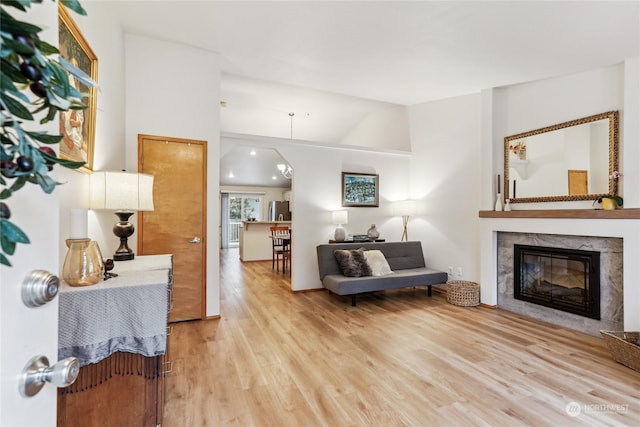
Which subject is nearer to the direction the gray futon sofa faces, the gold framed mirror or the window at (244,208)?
the gold framed mirror

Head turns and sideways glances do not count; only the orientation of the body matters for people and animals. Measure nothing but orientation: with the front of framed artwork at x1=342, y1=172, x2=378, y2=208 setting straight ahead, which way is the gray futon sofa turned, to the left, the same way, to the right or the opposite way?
the same way

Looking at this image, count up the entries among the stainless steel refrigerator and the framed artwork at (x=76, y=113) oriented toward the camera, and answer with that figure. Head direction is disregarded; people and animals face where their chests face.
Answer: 1

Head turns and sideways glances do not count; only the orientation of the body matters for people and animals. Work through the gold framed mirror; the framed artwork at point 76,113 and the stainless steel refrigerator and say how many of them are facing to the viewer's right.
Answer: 1

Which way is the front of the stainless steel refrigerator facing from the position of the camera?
facing the viewer

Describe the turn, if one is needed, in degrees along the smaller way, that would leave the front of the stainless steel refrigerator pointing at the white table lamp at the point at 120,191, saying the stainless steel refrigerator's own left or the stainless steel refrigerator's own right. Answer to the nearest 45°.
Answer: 0° — it already faces it

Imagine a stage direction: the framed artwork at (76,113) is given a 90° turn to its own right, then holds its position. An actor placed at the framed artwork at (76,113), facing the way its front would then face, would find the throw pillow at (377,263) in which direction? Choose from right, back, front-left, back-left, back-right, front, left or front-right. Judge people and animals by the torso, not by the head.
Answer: left

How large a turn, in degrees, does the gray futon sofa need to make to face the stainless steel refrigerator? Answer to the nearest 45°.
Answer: approximately 180°

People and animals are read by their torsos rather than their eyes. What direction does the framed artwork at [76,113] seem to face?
to the viewer's right

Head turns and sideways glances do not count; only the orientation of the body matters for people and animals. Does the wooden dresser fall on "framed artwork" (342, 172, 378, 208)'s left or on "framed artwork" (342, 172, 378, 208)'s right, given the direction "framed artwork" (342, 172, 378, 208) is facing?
on its right

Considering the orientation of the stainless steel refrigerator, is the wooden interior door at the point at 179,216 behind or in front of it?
in front

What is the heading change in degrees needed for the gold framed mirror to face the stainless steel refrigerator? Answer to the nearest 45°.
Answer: approximately 45° to its right

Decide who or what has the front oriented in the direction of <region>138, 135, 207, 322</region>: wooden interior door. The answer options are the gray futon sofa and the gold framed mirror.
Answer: the gold framed mirror

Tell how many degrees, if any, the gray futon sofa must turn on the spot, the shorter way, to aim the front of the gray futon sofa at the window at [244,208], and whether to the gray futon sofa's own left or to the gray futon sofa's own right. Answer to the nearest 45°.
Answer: approximately 180°

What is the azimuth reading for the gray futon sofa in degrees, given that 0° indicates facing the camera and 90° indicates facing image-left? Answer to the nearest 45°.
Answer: approximately 315°
